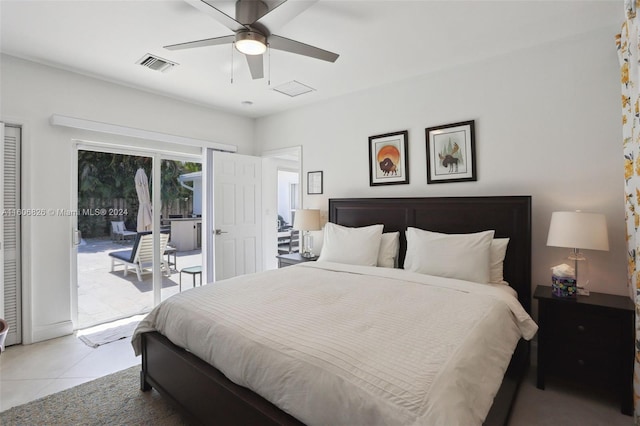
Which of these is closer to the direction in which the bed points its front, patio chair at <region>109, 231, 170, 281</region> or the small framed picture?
the patio chair

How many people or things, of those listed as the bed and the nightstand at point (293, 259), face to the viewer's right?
0

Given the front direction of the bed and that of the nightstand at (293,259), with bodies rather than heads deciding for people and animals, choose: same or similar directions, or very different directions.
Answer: same or similar directions

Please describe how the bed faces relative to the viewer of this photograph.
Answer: facing the viewer and to the left of the viewer

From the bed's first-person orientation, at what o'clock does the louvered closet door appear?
The louvered closet door is roughly at 2 o'clock from the bed.

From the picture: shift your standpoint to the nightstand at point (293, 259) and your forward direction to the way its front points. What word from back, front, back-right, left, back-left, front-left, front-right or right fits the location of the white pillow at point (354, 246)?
left

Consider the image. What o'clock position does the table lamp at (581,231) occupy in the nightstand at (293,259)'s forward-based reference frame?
The table lamp is roughly at 9 o'clock from the nightstand.

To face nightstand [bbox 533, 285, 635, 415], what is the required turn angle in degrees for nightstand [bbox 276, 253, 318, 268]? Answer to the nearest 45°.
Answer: approximately 90° to its left

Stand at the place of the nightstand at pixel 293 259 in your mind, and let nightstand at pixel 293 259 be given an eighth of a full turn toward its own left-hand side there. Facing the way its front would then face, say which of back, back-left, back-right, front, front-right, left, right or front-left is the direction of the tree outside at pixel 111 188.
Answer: right

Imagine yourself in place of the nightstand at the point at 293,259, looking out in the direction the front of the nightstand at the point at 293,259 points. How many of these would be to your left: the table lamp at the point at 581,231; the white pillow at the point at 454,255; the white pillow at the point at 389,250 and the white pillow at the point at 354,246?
4

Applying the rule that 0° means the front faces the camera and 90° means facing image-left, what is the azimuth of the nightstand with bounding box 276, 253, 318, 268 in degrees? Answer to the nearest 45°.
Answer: approximately 45°

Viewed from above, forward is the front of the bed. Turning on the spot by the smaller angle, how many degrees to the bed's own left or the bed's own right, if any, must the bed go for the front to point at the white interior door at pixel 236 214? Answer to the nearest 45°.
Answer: approximately 90° to the bed's own right
